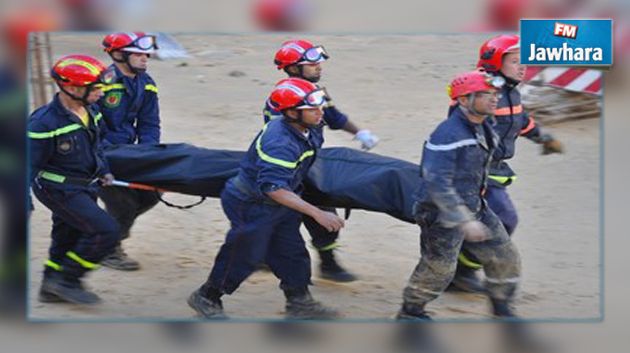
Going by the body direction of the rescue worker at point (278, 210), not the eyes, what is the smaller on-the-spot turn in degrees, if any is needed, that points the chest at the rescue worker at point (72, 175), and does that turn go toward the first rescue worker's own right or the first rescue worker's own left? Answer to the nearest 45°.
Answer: approximately 180°

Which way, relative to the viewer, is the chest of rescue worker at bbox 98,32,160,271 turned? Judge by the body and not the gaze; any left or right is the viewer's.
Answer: facing the viewer and to the right of the viewer

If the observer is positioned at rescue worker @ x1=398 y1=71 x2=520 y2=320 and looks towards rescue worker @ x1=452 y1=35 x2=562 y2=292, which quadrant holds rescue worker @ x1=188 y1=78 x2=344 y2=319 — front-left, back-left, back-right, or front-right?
back-left
